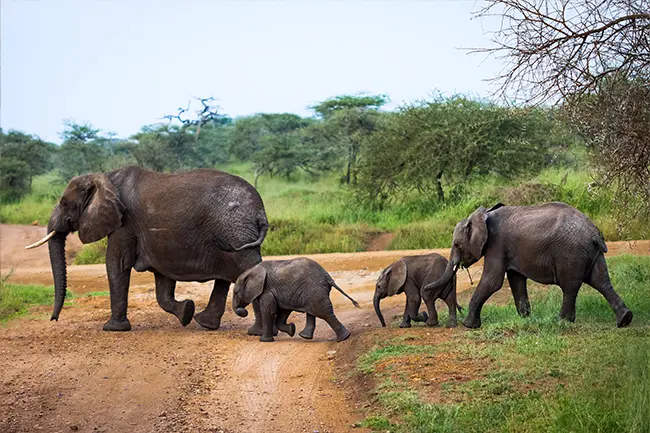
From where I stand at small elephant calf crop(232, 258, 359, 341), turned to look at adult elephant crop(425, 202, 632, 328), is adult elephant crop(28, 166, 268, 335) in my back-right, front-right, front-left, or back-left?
back-left

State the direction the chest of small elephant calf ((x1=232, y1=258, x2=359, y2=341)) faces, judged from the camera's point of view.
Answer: to the viewer's left

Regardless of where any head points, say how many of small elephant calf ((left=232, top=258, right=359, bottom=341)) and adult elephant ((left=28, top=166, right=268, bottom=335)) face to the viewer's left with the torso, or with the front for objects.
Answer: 2

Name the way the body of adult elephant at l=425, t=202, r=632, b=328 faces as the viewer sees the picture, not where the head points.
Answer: to the viewer's left

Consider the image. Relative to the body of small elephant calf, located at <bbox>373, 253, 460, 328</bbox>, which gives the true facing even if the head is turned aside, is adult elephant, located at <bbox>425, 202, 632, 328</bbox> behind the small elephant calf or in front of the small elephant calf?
behind

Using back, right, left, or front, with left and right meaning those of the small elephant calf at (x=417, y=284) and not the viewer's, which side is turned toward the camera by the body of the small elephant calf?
left

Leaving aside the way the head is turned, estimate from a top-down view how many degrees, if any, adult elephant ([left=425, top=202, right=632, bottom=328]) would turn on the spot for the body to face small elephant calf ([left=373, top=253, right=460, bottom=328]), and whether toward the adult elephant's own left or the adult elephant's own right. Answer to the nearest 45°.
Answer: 0° — it already faces it

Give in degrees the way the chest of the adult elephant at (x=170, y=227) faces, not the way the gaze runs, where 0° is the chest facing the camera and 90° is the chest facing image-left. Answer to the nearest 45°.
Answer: approximately 90°

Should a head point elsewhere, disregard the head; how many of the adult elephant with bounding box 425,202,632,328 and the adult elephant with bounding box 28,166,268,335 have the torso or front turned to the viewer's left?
2
